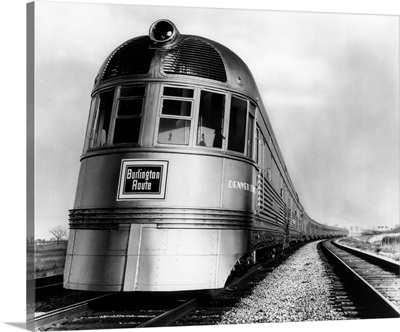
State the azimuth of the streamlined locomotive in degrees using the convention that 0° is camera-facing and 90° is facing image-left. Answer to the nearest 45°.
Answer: approximately 45°
